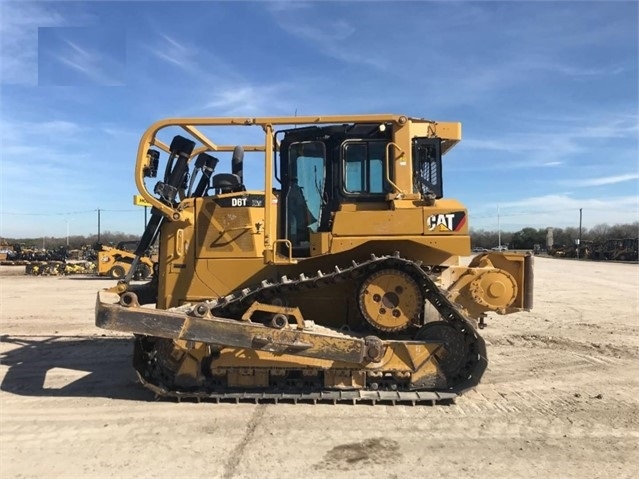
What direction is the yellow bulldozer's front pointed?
to the viewer's left
